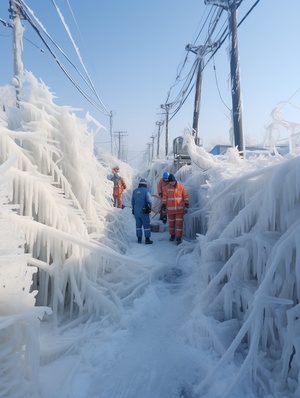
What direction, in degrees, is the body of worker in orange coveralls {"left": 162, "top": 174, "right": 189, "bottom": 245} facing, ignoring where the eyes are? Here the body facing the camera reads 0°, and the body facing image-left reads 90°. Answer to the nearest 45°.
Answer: approximately 0°

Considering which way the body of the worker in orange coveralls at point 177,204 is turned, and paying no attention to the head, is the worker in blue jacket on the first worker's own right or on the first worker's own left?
on the first worker's own right
